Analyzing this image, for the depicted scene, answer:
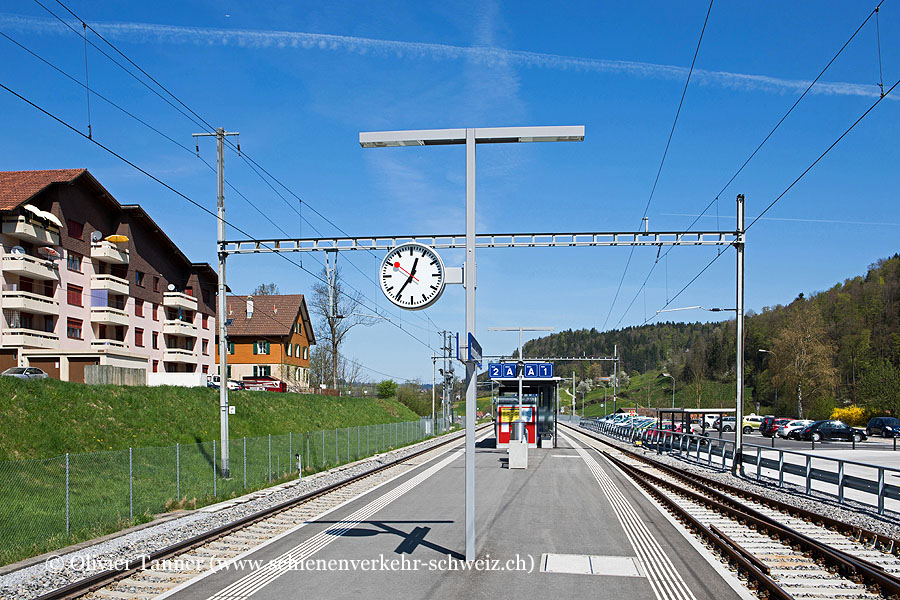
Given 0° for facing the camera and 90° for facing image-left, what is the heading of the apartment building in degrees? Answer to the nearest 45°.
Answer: approximately 315°

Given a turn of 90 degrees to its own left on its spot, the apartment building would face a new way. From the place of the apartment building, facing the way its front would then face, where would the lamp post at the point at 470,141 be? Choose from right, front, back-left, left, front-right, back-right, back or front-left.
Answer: back-right

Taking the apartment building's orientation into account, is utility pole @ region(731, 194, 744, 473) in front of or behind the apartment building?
in front

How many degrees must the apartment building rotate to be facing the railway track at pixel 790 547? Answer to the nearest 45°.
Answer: approximately 45° to its right

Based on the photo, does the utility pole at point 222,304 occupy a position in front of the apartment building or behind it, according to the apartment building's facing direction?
in front
